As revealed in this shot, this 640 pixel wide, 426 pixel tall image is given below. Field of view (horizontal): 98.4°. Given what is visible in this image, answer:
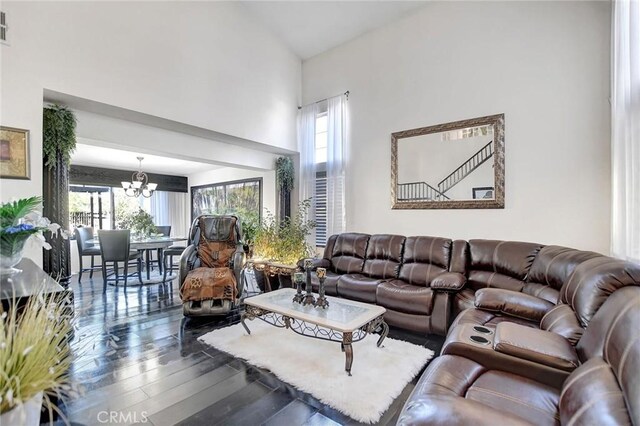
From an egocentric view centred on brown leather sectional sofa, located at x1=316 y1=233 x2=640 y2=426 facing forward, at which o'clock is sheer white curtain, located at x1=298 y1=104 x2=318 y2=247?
The sheer white curtain is roughly at 3 o'clock from the brown leather sectional sofa.

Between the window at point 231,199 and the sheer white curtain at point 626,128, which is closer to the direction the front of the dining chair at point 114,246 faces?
the window

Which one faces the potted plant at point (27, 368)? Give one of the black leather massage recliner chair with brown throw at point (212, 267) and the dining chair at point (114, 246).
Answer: the black leather massage recliner chair with brown throw

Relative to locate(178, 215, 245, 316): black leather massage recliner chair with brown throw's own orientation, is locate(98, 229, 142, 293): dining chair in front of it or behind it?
behind

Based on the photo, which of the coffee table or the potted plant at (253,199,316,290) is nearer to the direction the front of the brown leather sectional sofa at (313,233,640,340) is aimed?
the coffee table

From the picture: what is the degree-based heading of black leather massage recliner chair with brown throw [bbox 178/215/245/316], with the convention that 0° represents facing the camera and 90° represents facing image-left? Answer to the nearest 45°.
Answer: approximately 0°

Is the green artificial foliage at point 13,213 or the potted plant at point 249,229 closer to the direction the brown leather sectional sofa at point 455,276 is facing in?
the green artificial foliage

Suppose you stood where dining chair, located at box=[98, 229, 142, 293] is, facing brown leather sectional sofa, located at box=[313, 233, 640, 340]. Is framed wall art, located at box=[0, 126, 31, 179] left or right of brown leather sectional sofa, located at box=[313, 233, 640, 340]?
right

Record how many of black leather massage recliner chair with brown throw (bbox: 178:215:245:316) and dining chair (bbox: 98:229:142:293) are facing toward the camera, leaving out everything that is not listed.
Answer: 1
